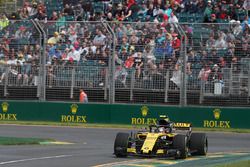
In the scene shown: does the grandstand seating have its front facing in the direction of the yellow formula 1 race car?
yes

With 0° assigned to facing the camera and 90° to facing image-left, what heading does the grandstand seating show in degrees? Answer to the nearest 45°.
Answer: approximately 0°
